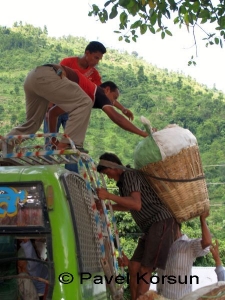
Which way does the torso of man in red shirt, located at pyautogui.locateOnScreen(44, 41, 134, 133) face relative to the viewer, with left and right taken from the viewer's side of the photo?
facing the viewer and to the right of the viewer
